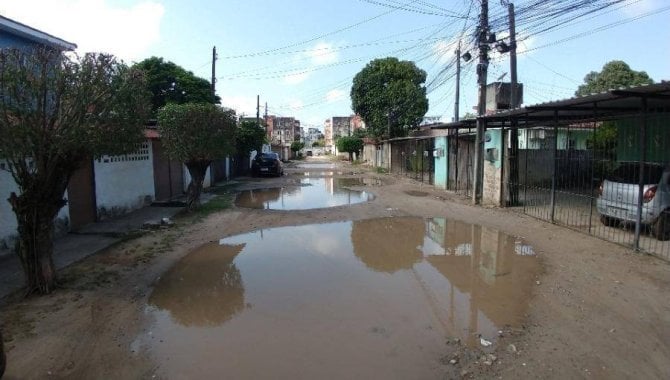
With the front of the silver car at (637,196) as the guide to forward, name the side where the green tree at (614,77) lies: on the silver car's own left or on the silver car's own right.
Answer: on the silver car's own left

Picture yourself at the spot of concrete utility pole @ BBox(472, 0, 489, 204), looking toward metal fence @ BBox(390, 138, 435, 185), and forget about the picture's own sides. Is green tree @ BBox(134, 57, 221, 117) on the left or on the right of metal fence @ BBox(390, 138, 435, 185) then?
left

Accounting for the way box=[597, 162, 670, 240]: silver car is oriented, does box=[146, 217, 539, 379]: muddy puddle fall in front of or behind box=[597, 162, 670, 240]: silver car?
behind

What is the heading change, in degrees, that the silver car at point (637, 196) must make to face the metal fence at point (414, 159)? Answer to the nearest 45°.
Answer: approximately 90° to its left

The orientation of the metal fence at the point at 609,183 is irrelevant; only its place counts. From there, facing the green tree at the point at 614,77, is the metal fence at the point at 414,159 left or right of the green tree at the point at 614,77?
left

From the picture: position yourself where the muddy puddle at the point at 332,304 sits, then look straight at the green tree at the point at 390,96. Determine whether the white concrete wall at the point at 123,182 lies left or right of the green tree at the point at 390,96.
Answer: left

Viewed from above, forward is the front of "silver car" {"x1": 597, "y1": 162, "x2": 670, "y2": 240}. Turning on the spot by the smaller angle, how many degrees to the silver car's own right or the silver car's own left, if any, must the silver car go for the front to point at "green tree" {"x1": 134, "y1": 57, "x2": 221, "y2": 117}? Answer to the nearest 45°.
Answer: approximately 135° to the silver car's own left

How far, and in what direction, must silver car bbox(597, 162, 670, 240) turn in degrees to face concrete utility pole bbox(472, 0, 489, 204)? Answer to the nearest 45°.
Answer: approximately 90° to its left

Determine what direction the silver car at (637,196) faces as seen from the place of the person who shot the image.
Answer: facing away from the viewer and to the right of the viewer

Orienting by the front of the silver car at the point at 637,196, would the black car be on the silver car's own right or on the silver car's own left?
on the silver car's own left

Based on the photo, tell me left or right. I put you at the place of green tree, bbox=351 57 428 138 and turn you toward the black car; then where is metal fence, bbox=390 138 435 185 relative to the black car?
left

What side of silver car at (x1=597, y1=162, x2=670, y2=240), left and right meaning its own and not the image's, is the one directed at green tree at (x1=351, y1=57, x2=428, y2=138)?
left
